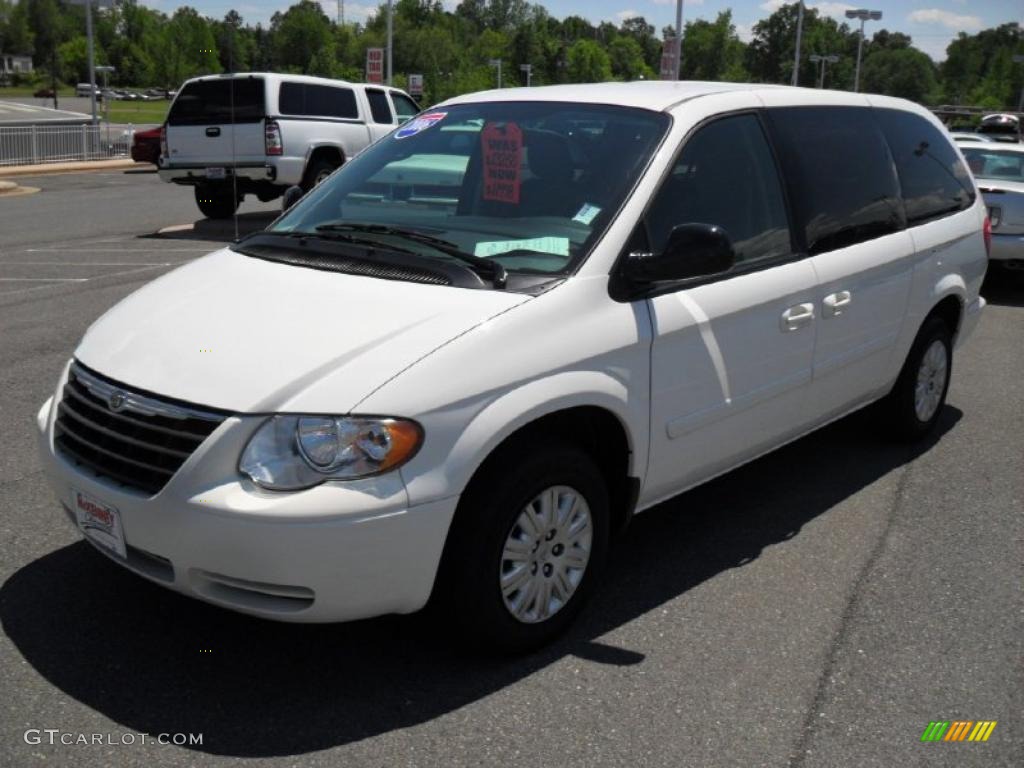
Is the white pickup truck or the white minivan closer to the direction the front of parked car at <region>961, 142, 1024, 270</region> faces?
the white pickup truck

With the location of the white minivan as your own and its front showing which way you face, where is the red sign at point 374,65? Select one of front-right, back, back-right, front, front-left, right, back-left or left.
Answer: back-right

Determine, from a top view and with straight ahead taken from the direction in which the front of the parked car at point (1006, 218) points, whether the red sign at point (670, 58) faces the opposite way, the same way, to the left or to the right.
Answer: the opposite way

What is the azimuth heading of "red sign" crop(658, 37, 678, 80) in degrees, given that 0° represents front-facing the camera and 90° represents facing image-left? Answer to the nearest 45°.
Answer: approximately 0°

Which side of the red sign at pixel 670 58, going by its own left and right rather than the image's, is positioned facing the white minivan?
front

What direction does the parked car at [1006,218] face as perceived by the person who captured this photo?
facing away from the viewer

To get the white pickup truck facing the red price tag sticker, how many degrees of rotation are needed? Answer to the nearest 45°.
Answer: approximately 135° to its right

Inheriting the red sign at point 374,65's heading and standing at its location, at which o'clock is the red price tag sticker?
The red price tag sticker is roughly at 12 o'clock from the red sign.

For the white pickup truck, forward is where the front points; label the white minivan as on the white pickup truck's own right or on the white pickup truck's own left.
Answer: on the white pickup truck's own right

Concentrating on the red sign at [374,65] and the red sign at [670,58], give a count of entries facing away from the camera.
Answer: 0

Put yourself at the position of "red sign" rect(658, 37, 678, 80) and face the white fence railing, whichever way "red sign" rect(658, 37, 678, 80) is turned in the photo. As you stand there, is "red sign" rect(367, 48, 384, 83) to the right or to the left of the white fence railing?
right

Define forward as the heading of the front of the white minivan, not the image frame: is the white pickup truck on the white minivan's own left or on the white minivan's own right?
on the white minivan's own right

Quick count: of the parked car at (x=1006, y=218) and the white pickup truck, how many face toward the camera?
0
